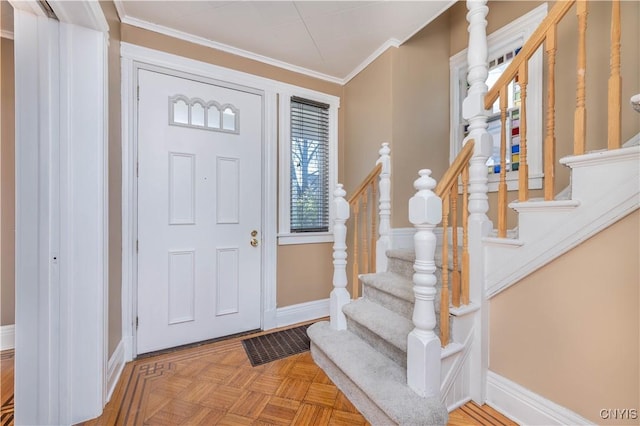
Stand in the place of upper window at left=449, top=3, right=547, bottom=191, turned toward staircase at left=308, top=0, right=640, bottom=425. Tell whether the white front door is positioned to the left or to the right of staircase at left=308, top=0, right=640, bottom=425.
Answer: right

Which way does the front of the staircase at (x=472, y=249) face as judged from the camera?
facing the viewer and to the left of the viewer

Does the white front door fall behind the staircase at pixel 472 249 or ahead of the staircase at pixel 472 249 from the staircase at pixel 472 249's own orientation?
ahead

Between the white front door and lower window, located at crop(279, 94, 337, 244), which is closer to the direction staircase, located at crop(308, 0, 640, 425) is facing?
the white front door

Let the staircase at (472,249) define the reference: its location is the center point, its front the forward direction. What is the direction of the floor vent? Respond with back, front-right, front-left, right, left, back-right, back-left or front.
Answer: front-right

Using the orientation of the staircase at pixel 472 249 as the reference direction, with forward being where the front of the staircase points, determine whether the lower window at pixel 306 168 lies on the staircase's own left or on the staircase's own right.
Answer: on the staircase's own right

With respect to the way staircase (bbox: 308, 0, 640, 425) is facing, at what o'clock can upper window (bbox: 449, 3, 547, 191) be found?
The upper window is roughly at 5 o'clock from the staircase.
